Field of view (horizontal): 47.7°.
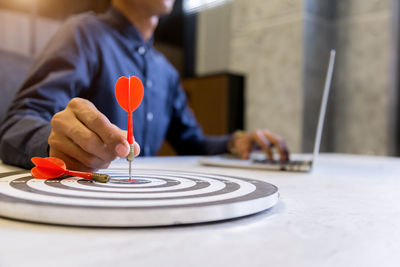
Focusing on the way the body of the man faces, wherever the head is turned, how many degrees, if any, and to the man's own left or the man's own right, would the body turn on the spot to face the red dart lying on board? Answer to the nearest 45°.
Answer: approximately 45° to the man's own right

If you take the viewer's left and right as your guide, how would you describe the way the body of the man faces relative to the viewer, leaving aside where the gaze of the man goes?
facing the viewer and to the right of the viewer

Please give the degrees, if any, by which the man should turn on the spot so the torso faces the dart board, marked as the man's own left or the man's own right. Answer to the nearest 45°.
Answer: approximately 45° to the man's own right
